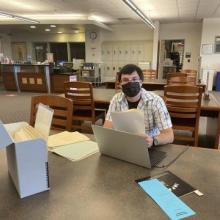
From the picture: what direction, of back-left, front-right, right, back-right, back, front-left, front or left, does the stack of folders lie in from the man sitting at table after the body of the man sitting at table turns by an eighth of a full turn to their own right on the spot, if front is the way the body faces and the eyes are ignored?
front

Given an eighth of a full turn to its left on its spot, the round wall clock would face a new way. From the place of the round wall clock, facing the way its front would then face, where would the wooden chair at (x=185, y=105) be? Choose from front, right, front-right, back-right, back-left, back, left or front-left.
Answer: front-right

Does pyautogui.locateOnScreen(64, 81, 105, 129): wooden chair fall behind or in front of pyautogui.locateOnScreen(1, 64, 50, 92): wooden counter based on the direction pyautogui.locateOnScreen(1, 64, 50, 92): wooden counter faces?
in front

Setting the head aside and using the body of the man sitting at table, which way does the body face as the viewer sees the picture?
toward the camera

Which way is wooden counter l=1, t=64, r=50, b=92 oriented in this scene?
toward the camera

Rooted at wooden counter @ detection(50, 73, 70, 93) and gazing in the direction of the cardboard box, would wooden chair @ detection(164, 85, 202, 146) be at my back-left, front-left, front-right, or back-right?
front-left

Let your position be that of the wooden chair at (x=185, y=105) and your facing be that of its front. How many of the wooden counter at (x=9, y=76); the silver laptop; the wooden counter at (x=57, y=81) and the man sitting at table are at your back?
2

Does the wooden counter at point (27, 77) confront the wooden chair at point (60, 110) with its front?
yes
